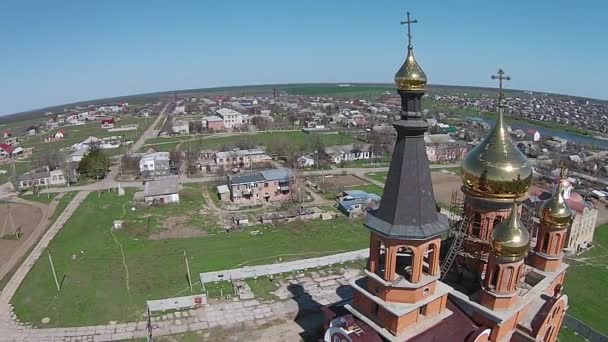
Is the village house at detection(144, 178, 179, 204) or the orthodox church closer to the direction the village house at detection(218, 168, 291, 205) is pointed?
the orthodox church

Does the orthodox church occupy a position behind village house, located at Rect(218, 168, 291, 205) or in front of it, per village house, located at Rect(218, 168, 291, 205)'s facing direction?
in front

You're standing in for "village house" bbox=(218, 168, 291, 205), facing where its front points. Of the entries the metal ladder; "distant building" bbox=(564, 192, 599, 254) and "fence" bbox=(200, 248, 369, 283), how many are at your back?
0

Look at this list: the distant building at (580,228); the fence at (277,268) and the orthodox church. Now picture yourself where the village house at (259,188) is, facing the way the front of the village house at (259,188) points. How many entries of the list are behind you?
0

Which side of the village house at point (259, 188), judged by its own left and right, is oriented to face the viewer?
front

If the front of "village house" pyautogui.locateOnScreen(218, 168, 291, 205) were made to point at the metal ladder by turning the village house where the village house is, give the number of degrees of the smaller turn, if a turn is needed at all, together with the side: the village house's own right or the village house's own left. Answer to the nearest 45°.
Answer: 0° — it already faces it

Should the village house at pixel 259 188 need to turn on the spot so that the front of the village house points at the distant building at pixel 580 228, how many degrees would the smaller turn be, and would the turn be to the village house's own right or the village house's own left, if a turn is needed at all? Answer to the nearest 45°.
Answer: approximately 45° to the village house's own left

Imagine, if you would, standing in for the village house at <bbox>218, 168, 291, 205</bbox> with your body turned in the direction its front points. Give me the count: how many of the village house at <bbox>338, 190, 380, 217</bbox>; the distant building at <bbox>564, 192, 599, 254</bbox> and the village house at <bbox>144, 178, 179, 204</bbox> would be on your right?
1

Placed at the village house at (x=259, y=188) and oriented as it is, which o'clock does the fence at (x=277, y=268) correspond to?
The fence is roughly at 12 o'clock from the village house.

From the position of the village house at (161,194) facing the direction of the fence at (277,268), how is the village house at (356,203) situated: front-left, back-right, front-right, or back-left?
front-left

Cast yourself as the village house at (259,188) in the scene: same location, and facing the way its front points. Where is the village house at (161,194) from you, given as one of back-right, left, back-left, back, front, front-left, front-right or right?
right

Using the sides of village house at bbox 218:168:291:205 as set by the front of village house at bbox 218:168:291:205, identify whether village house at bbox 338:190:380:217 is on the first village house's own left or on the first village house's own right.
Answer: on the first village house's own left

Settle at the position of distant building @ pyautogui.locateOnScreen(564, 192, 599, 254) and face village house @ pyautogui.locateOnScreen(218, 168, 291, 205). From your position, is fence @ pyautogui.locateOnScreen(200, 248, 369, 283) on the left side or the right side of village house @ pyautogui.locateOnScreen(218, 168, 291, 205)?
left
